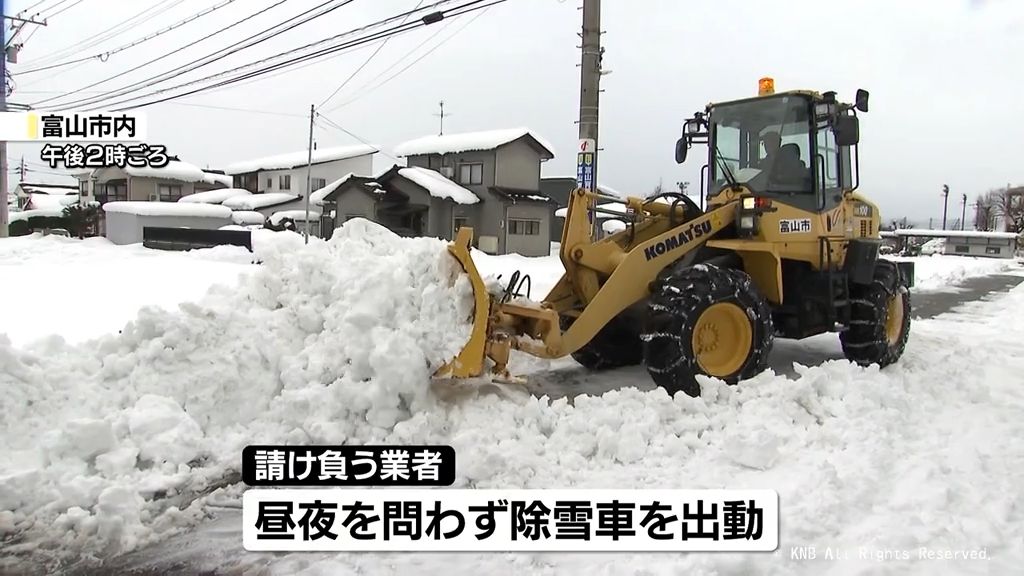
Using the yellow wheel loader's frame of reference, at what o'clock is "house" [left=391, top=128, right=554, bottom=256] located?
The house is roughly at 4 o'clock from the yellow wheel loader.

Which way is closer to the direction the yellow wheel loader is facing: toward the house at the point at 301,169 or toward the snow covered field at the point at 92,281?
the snow covered field

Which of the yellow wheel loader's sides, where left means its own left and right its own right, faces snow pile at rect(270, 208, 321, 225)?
right

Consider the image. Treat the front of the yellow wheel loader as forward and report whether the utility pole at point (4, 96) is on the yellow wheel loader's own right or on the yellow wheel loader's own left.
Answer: on the yellow wheel loader's own right

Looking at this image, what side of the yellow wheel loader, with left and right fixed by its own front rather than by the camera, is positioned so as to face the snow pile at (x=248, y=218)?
right

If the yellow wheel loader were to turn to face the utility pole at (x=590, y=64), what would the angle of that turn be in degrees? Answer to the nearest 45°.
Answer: approximately 90° to its right

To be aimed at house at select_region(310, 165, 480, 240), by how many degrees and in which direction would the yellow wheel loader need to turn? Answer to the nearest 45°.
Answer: approximately 90° to its right

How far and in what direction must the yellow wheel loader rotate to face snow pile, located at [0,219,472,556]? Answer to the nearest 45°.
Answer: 0° — it already faces it

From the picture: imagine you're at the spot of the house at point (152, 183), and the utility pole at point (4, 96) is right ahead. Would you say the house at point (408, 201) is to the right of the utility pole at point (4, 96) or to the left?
left

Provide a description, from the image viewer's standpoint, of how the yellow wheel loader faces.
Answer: facing the viewer and to the left of the viewer
